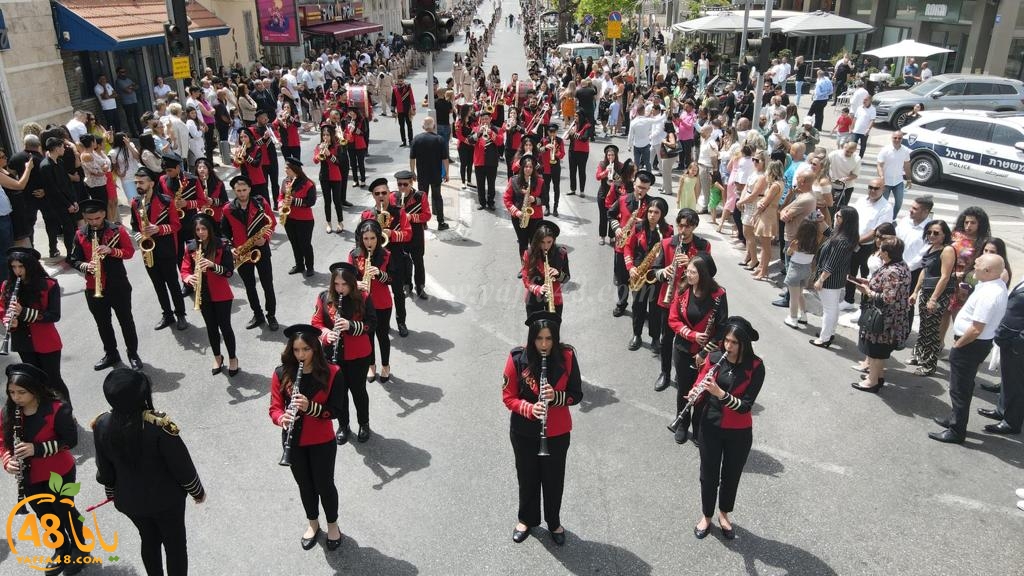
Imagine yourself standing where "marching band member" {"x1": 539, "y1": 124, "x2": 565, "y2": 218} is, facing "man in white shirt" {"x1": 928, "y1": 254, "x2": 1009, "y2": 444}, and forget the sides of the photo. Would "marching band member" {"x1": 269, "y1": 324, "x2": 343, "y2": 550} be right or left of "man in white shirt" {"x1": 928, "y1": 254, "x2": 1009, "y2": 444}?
right

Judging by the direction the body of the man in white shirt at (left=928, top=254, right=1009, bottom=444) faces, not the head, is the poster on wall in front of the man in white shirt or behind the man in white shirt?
in front

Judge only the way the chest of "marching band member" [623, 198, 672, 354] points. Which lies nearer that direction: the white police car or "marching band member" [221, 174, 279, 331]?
the marching band member

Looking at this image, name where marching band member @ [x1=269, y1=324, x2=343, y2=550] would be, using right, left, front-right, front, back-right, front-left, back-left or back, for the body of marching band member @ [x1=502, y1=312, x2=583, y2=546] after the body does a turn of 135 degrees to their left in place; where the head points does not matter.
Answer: back-left

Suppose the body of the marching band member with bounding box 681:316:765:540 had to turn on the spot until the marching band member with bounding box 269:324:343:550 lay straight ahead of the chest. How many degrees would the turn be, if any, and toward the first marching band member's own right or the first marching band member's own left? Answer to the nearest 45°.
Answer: approximately 45° to the first marching band member's own right

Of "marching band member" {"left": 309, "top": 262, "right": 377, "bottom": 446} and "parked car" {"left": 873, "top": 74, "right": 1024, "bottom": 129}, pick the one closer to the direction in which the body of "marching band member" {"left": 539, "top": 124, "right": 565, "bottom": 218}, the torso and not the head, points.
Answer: the marching band member

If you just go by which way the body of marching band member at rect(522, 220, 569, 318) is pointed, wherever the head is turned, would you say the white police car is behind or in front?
behind

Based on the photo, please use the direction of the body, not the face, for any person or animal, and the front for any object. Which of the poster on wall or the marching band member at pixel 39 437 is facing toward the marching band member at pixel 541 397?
the poster on wall

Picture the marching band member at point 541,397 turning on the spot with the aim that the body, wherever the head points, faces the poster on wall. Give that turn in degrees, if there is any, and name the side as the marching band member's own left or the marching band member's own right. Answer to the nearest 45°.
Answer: approximately 180°

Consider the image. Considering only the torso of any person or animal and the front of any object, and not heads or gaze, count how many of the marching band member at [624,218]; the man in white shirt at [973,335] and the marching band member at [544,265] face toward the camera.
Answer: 2

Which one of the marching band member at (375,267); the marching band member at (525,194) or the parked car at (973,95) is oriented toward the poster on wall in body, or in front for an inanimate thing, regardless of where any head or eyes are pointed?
the parked car

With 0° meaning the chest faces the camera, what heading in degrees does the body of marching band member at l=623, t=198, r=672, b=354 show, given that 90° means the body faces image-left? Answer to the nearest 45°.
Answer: approximately 45°

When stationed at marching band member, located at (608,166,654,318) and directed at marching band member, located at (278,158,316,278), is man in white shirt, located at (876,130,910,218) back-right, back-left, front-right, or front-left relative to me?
back-right
